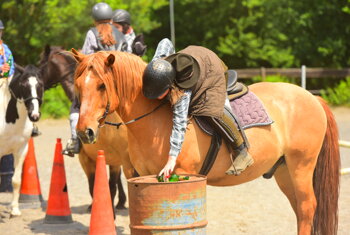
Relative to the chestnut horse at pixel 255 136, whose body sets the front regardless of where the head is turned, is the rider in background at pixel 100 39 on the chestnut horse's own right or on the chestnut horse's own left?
on the chestnut horse's own right

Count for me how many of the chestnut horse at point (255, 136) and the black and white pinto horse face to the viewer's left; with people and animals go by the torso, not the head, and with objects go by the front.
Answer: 1

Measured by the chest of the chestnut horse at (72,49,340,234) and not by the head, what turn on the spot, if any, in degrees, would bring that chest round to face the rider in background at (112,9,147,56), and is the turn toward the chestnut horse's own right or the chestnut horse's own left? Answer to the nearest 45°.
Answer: approximately 45° to the chestnut horse's own right

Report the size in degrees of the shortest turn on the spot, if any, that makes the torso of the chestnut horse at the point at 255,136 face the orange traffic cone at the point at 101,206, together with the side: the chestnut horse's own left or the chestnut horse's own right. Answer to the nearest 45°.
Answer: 0° — it already faces it

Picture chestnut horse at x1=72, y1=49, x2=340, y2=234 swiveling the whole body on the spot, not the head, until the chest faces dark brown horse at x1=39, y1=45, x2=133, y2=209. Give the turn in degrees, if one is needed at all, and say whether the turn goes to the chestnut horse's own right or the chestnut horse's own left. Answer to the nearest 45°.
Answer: approximately 45° to the chestnut horse's own right

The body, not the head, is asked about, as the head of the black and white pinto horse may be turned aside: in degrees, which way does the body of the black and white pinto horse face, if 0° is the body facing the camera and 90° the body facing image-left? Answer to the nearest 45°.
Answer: approximately 315°

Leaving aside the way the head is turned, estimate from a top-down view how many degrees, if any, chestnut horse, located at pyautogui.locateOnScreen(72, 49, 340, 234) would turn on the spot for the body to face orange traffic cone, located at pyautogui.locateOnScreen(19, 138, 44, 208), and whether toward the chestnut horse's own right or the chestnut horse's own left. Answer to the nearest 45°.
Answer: approximately 45° to the chestnut horse's own right

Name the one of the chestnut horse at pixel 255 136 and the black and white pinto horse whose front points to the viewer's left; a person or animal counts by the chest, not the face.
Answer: the chestnut horse

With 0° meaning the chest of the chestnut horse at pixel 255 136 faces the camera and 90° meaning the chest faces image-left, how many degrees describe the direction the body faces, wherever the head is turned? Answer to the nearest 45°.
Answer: approximately 90°
